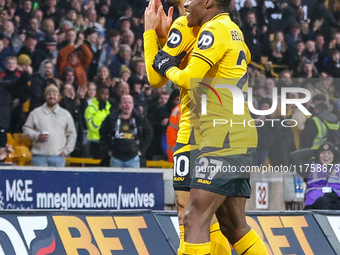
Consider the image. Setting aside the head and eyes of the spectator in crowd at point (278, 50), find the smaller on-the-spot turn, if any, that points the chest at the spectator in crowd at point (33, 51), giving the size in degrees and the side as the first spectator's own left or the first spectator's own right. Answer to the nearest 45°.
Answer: approximately 45° to the first spectator's own right

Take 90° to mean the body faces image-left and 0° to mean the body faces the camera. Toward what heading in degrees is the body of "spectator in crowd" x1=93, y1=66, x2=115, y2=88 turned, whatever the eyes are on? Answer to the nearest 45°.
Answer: approximately 0°

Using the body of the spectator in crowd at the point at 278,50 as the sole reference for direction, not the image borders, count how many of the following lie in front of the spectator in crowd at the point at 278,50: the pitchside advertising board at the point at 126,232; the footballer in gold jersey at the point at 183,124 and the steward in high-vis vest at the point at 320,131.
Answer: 3

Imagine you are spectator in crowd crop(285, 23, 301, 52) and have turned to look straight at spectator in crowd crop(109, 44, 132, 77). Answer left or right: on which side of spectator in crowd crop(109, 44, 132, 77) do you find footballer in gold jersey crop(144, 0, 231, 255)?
left
